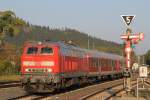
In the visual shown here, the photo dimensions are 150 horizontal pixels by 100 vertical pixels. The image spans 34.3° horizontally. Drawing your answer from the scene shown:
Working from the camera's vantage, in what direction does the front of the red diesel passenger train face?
facing the viewer and to the left of the viewer
